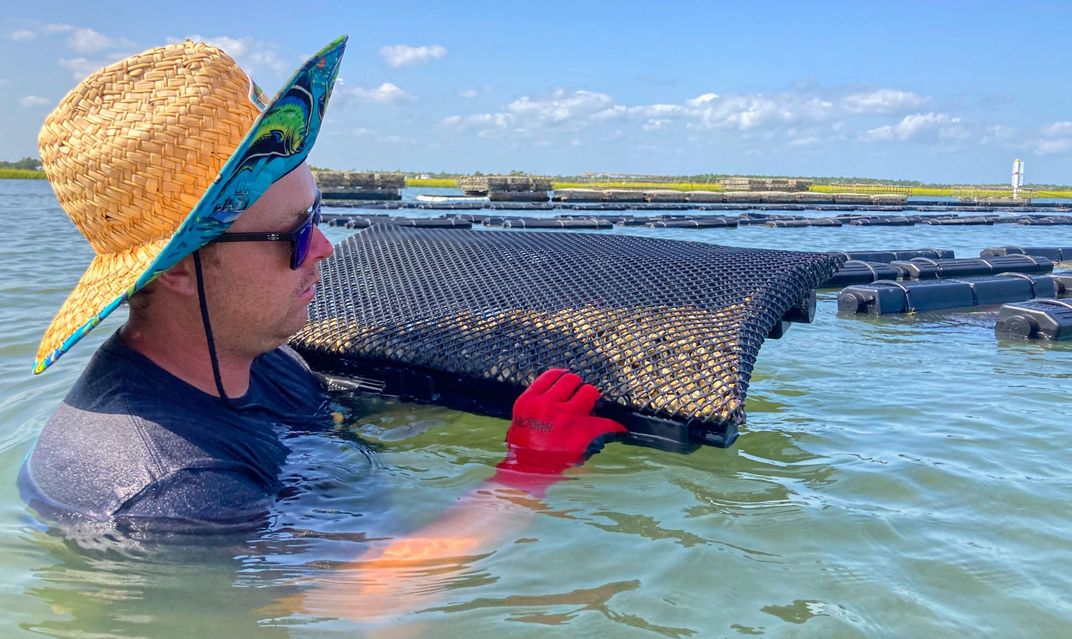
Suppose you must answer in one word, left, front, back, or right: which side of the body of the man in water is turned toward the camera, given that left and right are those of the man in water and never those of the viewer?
right

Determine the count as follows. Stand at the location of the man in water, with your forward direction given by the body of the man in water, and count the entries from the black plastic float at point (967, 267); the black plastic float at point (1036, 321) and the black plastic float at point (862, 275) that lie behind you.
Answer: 0

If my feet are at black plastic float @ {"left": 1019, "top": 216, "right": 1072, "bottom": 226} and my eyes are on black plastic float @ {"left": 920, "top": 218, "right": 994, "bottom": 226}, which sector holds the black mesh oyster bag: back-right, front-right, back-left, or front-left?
front-left

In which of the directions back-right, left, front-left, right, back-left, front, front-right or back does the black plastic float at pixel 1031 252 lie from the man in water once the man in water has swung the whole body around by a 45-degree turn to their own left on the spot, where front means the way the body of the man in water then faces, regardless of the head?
front

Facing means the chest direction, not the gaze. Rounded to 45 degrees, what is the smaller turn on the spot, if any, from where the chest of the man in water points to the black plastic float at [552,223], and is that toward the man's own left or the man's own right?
approximately 90° to the man's own left

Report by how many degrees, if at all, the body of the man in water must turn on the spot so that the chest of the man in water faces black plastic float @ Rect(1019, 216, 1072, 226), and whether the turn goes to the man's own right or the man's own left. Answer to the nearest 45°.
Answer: approximately 45° to the man's own left

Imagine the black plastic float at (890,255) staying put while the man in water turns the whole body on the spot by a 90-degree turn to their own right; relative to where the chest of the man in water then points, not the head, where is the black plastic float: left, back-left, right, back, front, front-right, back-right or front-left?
back-left

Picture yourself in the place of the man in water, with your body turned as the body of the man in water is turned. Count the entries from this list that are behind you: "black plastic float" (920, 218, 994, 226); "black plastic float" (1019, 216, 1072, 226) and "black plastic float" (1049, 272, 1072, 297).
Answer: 0

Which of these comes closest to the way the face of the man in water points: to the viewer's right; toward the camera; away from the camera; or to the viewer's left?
to the viewer's right

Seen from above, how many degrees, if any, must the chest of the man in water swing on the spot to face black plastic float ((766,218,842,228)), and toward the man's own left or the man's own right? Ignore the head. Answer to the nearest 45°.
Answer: approximately 45° to the man's own left

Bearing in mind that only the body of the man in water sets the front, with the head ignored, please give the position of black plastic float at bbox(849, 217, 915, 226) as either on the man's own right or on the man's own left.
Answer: on the man's own left

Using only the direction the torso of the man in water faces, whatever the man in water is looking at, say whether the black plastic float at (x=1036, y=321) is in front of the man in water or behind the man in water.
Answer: in front

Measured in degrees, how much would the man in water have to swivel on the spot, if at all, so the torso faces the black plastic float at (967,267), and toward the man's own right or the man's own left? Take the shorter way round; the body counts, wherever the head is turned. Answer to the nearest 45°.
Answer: approximately 45° to the man's own left

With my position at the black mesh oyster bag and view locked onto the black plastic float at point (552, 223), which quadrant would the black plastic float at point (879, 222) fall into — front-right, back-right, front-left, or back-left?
front-right
